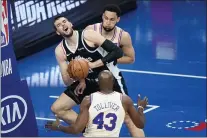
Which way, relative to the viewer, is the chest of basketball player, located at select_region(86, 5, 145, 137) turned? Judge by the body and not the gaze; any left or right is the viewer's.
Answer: facing the viewer and to the left of the viewer

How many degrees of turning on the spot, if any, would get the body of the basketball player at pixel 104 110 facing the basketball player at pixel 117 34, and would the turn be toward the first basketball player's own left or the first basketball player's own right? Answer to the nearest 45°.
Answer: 0° — they already face them

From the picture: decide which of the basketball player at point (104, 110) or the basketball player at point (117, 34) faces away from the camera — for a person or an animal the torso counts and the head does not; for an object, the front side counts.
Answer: the basketball player at point (104, 110)

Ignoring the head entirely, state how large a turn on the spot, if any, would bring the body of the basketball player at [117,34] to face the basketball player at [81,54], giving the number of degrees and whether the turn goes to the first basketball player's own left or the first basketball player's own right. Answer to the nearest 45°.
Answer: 0° — they already face them

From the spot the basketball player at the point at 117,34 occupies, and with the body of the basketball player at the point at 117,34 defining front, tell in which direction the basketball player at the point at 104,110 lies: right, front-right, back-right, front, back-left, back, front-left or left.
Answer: front-left

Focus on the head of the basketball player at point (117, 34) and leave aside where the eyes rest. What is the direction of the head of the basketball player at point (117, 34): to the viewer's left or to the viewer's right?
to the viewer's left

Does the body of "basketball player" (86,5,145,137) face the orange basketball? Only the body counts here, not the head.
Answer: yes

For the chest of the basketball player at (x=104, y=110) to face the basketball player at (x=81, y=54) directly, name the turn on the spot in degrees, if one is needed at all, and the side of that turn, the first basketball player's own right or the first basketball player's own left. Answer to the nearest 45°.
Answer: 0° — they already face them

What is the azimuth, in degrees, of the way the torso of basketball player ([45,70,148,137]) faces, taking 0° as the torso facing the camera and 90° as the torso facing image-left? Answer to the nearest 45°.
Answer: approximately 180°

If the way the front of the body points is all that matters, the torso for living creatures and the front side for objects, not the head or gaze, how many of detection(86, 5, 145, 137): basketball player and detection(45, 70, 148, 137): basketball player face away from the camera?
1
